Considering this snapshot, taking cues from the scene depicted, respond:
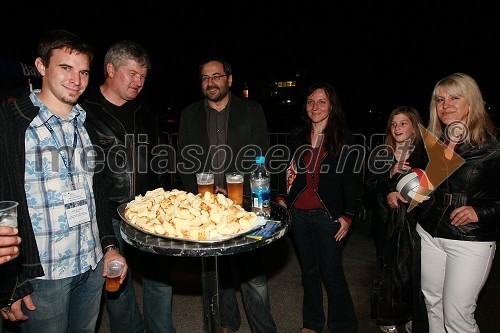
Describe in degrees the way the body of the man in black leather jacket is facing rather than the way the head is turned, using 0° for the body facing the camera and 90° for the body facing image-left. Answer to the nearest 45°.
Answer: approximately 315°

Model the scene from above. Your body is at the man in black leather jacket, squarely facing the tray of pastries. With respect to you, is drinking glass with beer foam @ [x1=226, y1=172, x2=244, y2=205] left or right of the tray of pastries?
left

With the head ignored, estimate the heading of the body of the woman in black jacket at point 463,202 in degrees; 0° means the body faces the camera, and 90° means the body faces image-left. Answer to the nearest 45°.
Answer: approximately 45°

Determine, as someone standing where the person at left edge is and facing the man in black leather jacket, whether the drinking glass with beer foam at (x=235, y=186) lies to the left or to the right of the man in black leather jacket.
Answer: right

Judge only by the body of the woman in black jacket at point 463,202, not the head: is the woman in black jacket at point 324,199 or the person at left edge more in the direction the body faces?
the person at left edge
